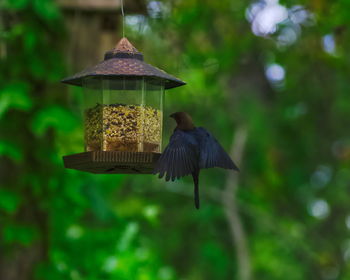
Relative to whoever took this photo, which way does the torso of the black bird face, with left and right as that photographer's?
facing away from the viewer and to the left of the viewer

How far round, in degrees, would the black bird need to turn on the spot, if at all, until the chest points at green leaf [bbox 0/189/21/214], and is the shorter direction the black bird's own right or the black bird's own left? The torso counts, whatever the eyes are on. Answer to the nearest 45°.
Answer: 0° — it already faces it

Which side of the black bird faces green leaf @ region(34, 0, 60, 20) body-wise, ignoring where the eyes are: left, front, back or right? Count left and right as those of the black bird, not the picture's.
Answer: front

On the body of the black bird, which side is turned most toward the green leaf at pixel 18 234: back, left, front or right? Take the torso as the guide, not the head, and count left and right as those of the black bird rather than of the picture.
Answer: front
